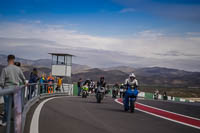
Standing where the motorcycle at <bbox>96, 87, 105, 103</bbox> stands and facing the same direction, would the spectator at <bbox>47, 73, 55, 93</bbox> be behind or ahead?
behind

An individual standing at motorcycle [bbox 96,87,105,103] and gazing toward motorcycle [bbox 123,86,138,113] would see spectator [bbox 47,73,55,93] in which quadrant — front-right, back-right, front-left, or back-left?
back-right

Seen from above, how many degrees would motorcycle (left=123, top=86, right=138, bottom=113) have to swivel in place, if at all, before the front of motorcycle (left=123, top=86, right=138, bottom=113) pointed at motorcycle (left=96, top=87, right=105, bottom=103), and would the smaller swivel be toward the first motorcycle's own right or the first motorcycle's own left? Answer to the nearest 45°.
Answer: approximately 180°

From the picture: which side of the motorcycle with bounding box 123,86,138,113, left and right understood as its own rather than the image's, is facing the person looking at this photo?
front

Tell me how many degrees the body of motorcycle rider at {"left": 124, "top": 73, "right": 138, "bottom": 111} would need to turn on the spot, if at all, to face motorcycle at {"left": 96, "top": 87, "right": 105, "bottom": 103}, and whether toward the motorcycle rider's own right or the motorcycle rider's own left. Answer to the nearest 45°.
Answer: approximately 180°

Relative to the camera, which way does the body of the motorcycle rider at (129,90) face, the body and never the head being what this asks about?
toward the camera

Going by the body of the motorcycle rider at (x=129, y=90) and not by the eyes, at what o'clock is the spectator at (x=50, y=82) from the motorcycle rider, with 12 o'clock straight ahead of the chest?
The spectator is roughly at 5 o'clock from the motorcycle rider.

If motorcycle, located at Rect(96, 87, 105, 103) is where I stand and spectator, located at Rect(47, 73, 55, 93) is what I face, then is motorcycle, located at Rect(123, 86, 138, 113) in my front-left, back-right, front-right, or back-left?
back-left

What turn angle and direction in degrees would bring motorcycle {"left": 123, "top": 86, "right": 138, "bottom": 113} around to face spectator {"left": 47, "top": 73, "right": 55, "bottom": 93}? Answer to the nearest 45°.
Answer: approximately 135° to its right

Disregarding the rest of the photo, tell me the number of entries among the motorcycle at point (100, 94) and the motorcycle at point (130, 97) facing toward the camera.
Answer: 2
